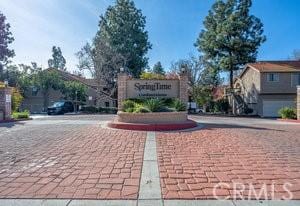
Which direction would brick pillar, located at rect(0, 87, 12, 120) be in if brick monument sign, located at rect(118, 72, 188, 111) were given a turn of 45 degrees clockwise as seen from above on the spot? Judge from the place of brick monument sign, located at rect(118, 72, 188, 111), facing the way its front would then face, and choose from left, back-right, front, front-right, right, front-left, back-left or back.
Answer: front-right

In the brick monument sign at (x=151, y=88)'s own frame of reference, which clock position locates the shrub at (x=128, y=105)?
The shrub is roughly at 1 o'clock from the brick monument sign.

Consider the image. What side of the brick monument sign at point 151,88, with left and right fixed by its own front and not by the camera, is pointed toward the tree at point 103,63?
back

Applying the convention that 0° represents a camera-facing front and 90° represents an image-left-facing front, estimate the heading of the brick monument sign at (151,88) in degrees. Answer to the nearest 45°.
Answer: approximately 0°

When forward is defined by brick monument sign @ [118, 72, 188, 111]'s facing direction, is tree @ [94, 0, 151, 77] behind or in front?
behind

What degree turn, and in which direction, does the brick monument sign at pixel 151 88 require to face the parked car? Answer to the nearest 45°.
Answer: approximately 135° to its right

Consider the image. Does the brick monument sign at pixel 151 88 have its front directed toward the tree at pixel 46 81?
no

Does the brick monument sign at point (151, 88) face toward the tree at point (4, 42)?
no

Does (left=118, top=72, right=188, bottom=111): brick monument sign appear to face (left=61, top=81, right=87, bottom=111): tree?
no

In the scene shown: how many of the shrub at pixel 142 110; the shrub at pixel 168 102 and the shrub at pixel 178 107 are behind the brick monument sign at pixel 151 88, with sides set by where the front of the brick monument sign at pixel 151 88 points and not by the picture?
0

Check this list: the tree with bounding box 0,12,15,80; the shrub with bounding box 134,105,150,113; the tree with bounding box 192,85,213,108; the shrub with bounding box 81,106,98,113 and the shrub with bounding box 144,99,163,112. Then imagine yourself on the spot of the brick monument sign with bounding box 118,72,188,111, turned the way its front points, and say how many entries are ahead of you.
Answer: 2

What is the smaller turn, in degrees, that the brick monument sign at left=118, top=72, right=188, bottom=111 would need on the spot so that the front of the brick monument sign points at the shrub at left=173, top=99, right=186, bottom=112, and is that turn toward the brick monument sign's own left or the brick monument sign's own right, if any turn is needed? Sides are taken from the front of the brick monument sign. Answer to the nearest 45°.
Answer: approximately 45° to the brick monument sign's own left

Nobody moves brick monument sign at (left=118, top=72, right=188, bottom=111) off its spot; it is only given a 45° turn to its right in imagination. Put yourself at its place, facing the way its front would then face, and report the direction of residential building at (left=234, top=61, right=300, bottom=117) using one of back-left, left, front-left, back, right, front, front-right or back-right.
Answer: back

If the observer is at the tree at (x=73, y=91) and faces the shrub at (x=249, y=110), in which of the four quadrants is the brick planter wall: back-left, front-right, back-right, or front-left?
front-right

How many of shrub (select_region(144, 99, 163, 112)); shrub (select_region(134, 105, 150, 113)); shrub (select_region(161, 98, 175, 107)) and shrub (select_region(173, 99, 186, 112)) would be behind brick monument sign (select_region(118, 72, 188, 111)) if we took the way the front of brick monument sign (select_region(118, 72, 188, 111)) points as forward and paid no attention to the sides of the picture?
0

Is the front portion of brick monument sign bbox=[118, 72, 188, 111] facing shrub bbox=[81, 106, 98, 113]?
no

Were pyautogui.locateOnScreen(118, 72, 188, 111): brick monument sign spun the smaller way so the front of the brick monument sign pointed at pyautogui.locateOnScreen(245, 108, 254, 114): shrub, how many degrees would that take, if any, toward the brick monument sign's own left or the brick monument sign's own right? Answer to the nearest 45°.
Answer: approximately 135° to the brick monument sign's own left

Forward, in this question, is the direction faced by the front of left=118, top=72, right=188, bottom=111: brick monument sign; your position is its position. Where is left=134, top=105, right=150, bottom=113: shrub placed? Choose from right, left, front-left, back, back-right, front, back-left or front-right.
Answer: front
